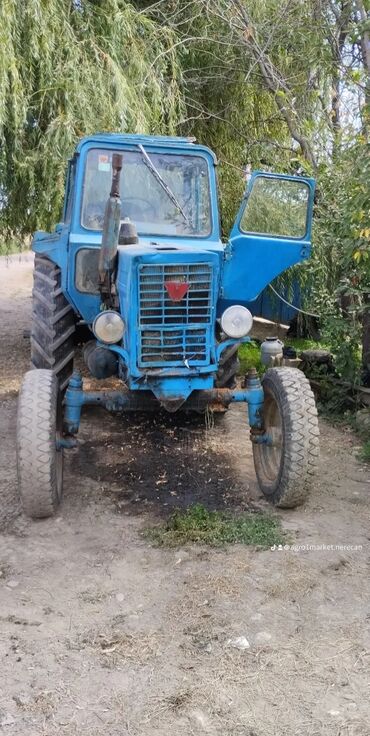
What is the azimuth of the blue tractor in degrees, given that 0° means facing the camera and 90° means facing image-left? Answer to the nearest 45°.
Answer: approximately 0°

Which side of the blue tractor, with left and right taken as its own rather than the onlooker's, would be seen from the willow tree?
back
